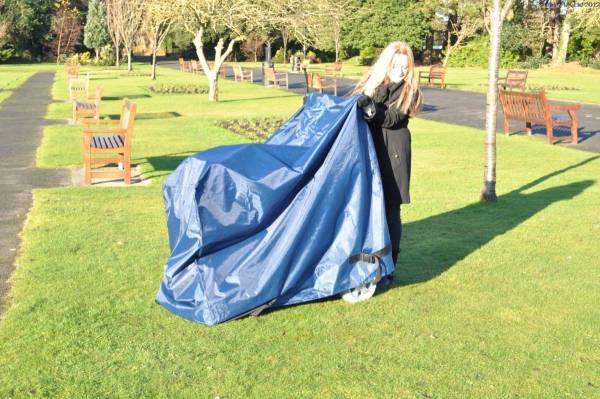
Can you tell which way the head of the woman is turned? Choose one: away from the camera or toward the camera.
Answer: toward the camera

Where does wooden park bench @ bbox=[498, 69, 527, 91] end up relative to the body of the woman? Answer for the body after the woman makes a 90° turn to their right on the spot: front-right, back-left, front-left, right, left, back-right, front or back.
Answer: front-right

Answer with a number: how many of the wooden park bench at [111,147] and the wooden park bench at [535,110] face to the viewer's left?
1

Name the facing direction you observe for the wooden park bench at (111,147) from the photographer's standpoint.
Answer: facing to the left of the viewer

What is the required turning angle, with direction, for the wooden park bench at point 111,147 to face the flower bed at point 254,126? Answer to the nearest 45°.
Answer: approximately 135° to its right

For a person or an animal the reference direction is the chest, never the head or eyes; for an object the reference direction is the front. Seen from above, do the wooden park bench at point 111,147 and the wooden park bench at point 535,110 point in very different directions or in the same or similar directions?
very different directions

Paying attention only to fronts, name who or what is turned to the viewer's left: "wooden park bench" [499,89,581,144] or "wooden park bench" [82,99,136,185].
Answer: "wooden park bench" [82,99,136,185]

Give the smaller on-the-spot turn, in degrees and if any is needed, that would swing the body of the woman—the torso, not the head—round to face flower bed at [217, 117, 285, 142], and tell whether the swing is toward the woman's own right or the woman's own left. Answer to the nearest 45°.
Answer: approximately 135° to the woman's own right

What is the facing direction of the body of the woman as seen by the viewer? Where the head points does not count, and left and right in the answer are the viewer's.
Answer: facing the viewer and to the left of the viewer
